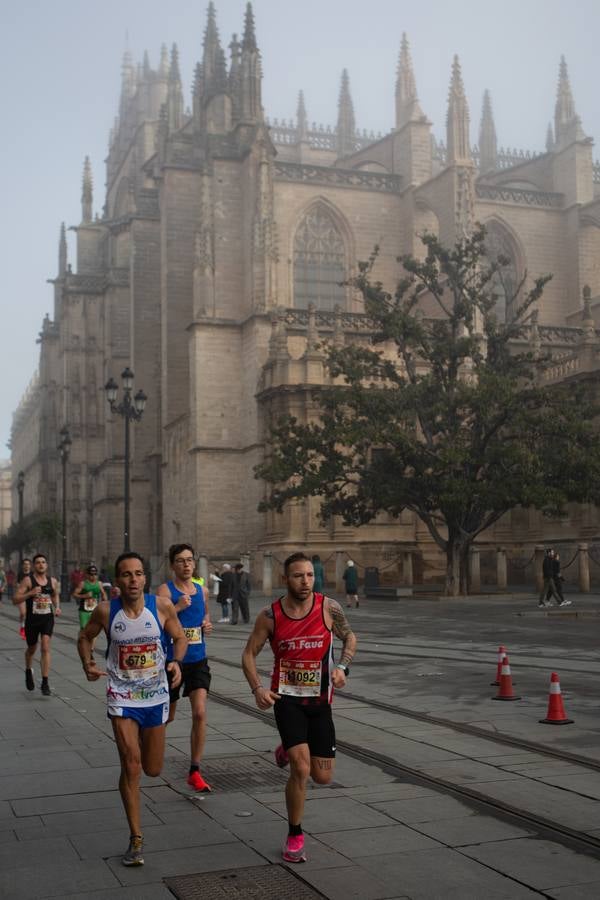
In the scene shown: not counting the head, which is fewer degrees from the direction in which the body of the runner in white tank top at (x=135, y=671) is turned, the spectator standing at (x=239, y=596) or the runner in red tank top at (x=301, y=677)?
the runner in red tank top

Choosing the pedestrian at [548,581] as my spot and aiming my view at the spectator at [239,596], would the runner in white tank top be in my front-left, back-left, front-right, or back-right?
front-left

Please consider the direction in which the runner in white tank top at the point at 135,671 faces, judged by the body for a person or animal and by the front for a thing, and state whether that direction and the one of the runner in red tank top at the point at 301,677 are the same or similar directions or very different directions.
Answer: same or similar directions

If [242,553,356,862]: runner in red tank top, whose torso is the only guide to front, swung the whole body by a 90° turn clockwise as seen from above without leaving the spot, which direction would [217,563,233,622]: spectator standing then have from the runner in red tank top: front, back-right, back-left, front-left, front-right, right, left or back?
right

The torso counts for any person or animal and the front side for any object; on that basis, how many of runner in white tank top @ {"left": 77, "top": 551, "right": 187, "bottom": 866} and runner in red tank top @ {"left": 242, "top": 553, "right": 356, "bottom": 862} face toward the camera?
2

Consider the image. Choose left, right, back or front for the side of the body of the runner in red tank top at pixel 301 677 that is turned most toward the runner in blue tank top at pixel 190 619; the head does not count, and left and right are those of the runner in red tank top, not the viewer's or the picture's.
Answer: back

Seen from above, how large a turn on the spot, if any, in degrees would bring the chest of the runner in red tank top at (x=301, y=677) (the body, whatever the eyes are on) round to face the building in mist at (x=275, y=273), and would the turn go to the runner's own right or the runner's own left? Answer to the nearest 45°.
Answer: approximately 180°

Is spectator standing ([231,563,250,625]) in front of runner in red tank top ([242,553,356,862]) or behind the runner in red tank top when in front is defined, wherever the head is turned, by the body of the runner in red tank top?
behind

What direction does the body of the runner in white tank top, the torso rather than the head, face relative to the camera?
toward the camera

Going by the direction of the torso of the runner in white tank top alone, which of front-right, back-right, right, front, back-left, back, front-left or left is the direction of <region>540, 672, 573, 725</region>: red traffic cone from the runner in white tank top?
back-left

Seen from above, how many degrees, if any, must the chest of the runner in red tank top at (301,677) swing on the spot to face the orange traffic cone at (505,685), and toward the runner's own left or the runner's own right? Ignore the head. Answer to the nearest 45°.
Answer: approximately 180°

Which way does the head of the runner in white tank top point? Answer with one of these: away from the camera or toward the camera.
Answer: toward the camera
